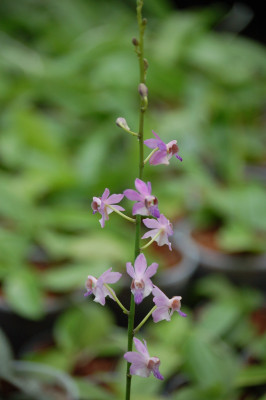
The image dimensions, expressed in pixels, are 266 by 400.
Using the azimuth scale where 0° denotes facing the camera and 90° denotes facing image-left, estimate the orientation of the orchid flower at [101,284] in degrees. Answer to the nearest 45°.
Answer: approximately 90°

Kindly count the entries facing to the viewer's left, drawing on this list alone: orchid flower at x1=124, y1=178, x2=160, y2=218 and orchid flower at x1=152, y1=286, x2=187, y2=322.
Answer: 0

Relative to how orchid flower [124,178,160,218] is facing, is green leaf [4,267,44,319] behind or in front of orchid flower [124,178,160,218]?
behind

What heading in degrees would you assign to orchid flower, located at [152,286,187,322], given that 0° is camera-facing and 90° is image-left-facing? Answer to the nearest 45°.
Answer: approximately 270°

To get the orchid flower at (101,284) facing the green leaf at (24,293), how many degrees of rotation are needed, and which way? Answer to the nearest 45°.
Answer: approximately 90° to its right

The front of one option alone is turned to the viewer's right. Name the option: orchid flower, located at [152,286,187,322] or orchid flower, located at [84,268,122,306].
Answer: orchid flower, located at [152,286,187,322]

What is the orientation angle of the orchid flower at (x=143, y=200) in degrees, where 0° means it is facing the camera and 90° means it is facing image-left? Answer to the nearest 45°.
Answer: approximately 315°
